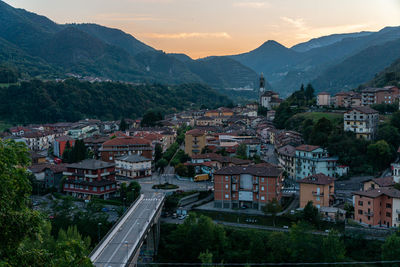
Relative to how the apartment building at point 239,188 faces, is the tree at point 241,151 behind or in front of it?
behind

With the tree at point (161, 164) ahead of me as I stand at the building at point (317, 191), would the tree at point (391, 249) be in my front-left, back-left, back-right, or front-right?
back-left

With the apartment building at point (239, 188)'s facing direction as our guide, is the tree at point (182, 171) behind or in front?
behind

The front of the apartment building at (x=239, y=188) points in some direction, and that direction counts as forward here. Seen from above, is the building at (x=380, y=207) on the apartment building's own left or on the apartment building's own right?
on the apartment building's own left

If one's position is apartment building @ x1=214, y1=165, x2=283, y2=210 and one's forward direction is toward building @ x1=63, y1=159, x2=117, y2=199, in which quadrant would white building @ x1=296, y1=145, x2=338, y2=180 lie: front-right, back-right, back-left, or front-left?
back-right

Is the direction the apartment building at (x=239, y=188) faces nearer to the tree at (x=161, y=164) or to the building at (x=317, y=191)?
the building

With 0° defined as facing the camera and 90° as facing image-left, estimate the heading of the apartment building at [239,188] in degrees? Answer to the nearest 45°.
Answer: approximately 0°

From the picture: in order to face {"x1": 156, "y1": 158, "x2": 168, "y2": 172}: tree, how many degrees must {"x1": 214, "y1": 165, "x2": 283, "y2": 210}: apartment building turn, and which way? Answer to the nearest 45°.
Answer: approximately 135° to its right

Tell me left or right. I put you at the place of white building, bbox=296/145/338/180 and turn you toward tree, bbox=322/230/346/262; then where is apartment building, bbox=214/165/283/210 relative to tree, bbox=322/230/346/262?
right

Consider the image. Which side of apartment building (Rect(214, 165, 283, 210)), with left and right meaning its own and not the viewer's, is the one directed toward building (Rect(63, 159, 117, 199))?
right

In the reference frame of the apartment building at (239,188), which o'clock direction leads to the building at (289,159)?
The building is roughly at 7 o'clock from the apartment building.

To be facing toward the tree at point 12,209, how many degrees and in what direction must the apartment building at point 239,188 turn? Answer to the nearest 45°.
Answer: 0° — it already faces it

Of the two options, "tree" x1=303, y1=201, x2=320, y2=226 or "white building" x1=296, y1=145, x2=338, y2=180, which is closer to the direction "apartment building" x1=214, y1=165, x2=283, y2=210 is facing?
the tree
